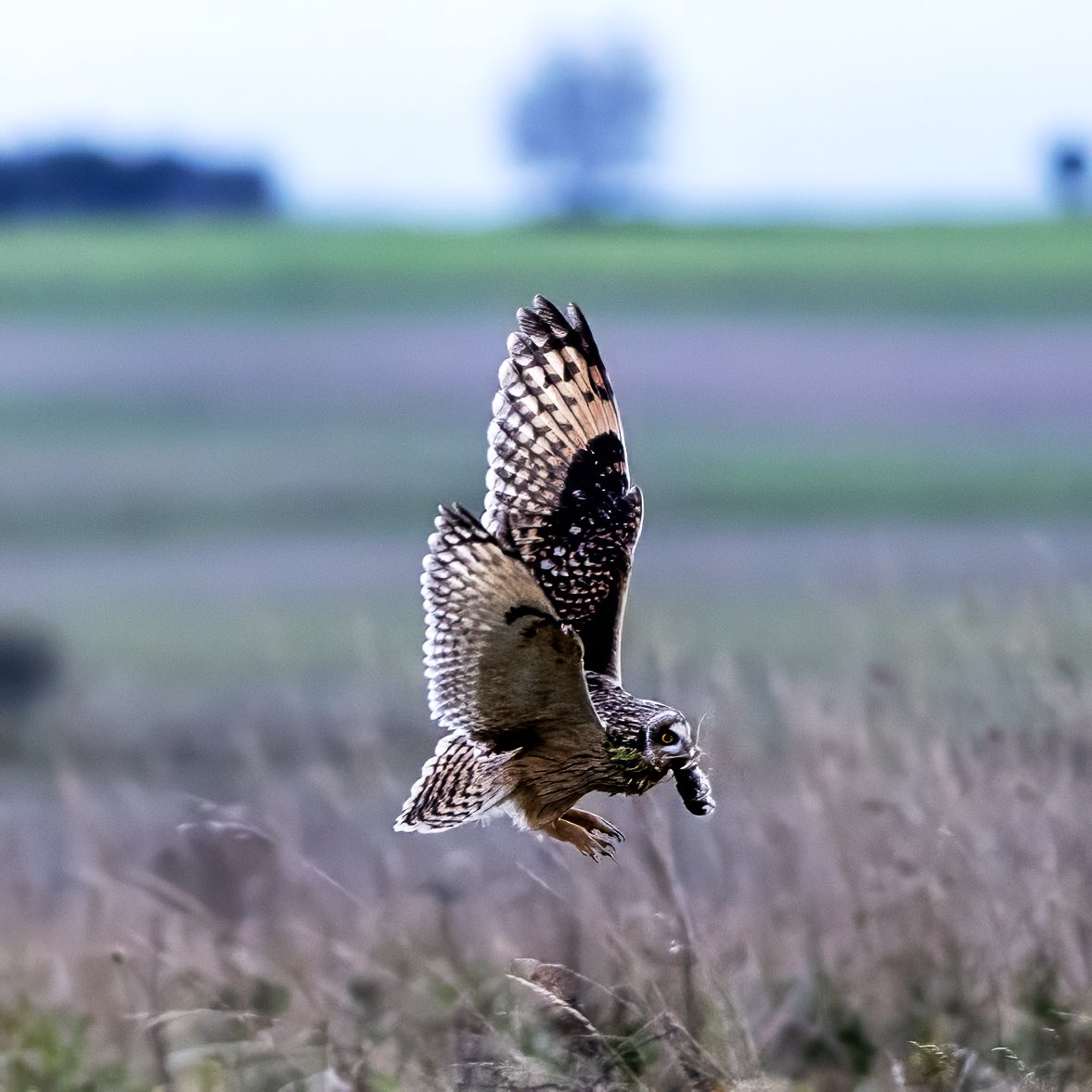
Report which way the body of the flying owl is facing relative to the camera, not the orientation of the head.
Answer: to the viewer's right
